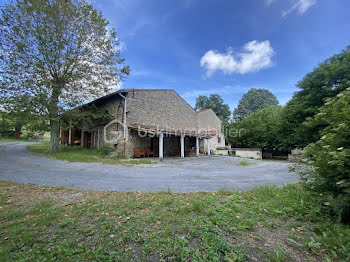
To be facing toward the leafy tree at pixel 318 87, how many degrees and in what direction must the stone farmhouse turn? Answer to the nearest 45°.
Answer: approximately 45° to its left

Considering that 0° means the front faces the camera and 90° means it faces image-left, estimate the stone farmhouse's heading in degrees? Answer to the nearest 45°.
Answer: approximately 315°
